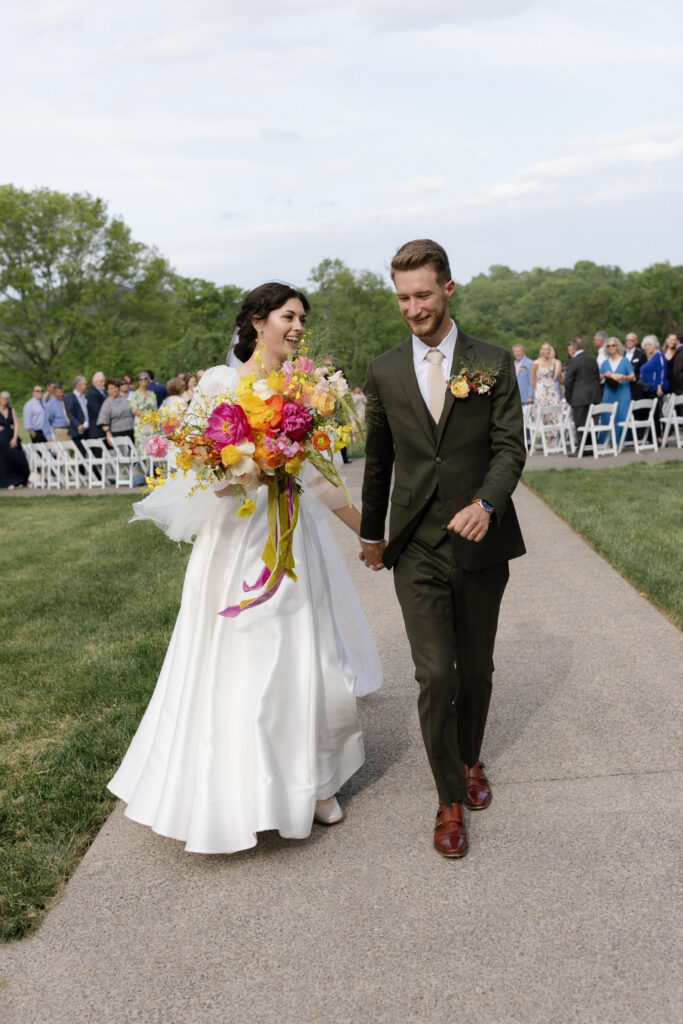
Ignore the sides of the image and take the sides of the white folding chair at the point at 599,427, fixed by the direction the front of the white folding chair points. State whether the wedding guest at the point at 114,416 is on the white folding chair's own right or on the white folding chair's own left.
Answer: on the white folding chair's own left

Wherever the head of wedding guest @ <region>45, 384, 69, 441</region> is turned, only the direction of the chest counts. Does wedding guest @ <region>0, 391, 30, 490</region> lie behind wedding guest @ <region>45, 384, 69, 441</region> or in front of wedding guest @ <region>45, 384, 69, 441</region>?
behind

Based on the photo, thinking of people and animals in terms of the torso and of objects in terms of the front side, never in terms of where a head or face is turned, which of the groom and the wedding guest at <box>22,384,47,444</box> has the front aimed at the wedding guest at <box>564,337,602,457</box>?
the wedding guest at <box>22,384,47,444</box>

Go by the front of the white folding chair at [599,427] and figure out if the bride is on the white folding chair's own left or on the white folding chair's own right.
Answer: on the white folding chair's own left

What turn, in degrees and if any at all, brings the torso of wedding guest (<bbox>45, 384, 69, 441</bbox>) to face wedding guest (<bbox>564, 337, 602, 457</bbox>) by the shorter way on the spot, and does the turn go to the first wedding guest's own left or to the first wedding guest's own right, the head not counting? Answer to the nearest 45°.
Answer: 0° — they already face them

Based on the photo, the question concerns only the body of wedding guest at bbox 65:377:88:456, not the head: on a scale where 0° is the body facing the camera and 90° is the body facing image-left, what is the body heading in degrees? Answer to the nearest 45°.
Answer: approximately 315°

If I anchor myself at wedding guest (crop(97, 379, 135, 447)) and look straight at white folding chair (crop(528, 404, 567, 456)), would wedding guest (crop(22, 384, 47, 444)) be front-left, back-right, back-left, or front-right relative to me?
back-left

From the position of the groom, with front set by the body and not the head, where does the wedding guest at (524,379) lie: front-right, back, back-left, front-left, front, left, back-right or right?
back
